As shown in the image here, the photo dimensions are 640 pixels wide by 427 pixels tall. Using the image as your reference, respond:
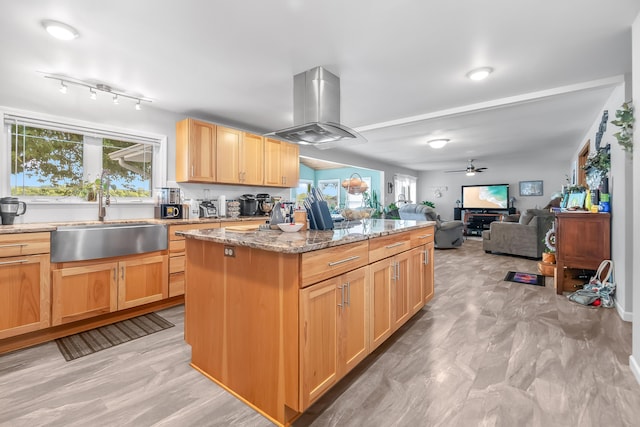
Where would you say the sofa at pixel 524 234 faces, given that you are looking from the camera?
facing to the left of the viewer

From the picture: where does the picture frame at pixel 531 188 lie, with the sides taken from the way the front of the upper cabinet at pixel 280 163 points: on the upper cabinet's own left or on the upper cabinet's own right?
on the upper cabinet's own left

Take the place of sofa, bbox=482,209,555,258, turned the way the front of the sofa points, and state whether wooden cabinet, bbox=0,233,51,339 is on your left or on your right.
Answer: on your left

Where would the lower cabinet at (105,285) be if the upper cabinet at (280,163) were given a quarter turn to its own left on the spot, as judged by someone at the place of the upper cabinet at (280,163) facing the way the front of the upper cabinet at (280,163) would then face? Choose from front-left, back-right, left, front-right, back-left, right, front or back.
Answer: back

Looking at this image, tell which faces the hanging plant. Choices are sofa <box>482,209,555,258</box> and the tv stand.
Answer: the tv stand

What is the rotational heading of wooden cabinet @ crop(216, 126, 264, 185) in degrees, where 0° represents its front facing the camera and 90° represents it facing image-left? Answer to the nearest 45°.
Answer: approximately 315°

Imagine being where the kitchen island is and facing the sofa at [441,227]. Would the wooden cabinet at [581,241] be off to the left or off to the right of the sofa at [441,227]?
right

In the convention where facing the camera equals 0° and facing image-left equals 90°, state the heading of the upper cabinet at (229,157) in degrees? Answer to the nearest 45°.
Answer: approximately 315°

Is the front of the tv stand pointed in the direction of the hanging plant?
yes

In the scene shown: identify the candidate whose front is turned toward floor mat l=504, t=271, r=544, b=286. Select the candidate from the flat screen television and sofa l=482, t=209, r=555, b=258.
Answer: the flat screen television
